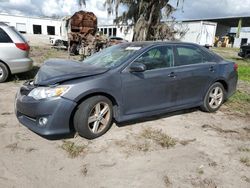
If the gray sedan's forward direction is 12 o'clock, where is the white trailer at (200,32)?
The white trailer is roughly at 5 o'clock from the gray sedan.

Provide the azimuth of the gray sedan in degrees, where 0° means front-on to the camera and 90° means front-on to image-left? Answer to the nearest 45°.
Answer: approximately 45°

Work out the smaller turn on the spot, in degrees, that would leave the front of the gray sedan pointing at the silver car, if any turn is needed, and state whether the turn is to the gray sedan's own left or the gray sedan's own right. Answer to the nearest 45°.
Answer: approximately 90° to the gray sedan's own right

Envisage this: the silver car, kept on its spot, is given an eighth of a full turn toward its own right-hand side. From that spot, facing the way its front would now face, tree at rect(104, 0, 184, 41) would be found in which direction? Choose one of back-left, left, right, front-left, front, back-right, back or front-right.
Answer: right

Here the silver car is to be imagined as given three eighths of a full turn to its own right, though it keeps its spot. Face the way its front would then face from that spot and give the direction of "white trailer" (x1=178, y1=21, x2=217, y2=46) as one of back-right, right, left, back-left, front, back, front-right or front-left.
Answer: front

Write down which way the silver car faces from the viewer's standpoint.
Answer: facing to the left of the viewer

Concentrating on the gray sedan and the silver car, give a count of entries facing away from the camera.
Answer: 0
